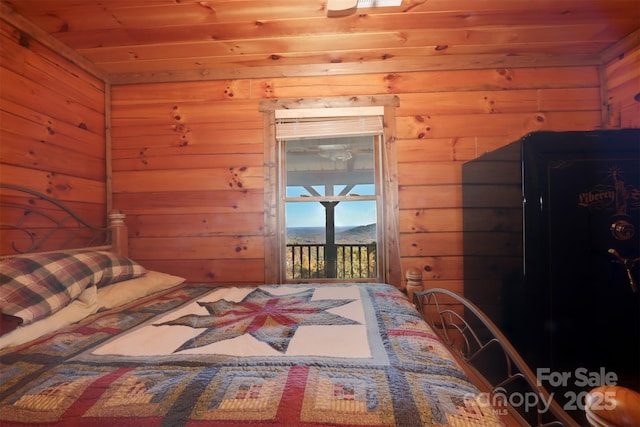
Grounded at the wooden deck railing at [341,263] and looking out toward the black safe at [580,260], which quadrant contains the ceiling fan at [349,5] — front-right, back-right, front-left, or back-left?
front-right

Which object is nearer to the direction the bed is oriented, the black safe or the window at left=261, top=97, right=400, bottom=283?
the black safe

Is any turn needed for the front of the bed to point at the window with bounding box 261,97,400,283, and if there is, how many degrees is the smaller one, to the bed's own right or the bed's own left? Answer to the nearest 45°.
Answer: approximately 90° to the bed's own left

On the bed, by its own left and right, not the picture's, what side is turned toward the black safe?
front

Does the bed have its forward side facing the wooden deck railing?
no

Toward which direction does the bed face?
to the viewer's right
